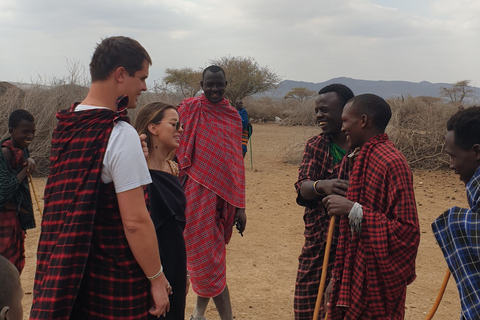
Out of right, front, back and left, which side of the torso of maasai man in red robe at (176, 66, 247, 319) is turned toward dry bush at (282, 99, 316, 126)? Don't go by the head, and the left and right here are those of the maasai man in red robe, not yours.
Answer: back

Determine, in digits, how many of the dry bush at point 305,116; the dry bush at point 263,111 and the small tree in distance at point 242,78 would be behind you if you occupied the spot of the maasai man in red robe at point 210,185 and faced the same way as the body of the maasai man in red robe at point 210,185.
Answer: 3

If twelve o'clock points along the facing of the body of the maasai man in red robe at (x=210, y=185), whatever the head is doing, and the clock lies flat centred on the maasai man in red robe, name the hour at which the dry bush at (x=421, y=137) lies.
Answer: The dry bush is roughly at 7 o'clock from the maasai man in red robe.

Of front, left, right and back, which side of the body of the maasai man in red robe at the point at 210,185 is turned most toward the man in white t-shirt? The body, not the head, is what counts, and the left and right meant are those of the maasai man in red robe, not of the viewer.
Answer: front

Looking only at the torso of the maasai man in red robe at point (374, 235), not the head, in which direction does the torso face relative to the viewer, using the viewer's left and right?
facing to the left of the viewer

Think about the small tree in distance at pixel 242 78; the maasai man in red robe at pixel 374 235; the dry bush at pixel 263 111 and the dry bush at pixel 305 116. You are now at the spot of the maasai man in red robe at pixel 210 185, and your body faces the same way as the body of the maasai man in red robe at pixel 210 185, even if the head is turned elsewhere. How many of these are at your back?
3

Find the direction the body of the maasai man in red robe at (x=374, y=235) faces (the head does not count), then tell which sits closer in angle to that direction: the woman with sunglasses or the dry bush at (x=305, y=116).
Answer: the woman with sunglasses

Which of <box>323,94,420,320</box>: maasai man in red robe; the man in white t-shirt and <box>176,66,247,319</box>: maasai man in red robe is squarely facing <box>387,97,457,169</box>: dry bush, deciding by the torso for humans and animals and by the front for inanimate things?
the man in white t-shirt

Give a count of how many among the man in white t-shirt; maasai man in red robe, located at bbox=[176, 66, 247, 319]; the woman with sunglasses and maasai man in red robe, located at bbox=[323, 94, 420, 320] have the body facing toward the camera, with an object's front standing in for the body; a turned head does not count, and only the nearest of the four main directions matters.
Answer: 1

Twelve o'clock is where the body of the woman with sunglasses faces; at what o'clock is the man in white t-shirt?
The man in white t-shirt is roughly at 4 o'clock from the woman with sunglasses.

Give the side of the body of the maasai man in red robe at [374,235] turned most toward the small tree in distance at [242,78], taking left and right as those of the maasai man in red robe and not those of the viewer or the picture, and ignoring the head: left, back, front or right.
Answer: right

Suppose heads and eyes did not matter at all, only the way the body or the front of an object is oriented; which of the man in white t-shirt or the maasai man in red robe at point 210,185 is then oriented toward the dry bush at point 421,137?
the man in white t-shirt

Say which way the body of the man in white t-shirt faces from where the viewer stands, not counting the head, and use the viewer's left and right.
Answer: facing away from the viewer and to the right of the viewer

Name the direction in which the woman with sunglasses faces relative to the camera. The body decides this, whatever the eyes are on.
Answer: to the viewer's right

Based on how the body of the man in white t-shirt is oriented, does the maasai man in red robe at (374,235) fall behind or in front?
in front

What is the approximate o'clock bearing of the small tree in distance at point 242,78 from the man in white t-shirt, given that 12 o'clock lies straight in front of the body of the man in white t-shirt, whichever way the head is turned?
The small tree in distance is roughly at 11 o'clock from the man in white t-shirt.

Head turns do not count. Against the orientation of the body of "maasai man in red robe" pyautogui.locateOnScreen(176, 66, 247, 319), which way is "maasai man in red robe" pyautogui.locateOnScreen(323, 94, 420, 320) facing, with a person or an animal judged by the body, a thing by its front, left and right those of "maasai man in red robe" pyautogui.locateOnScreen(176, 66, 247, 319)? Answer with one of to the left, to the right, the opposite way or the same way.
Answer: to the right
